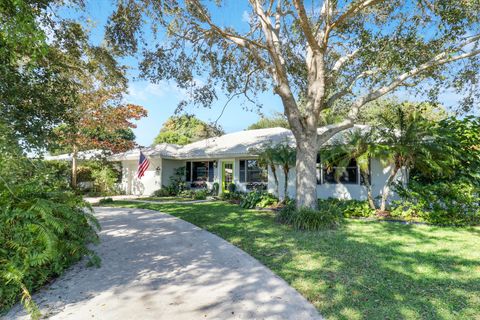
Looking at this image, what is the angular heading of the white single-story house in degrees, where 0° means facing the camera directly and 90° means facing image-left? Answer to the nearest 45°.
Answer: approximately 0°

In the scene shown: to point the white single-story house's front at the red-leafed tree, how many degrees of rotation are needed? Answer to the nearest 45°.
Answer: approximately 90° to its right
